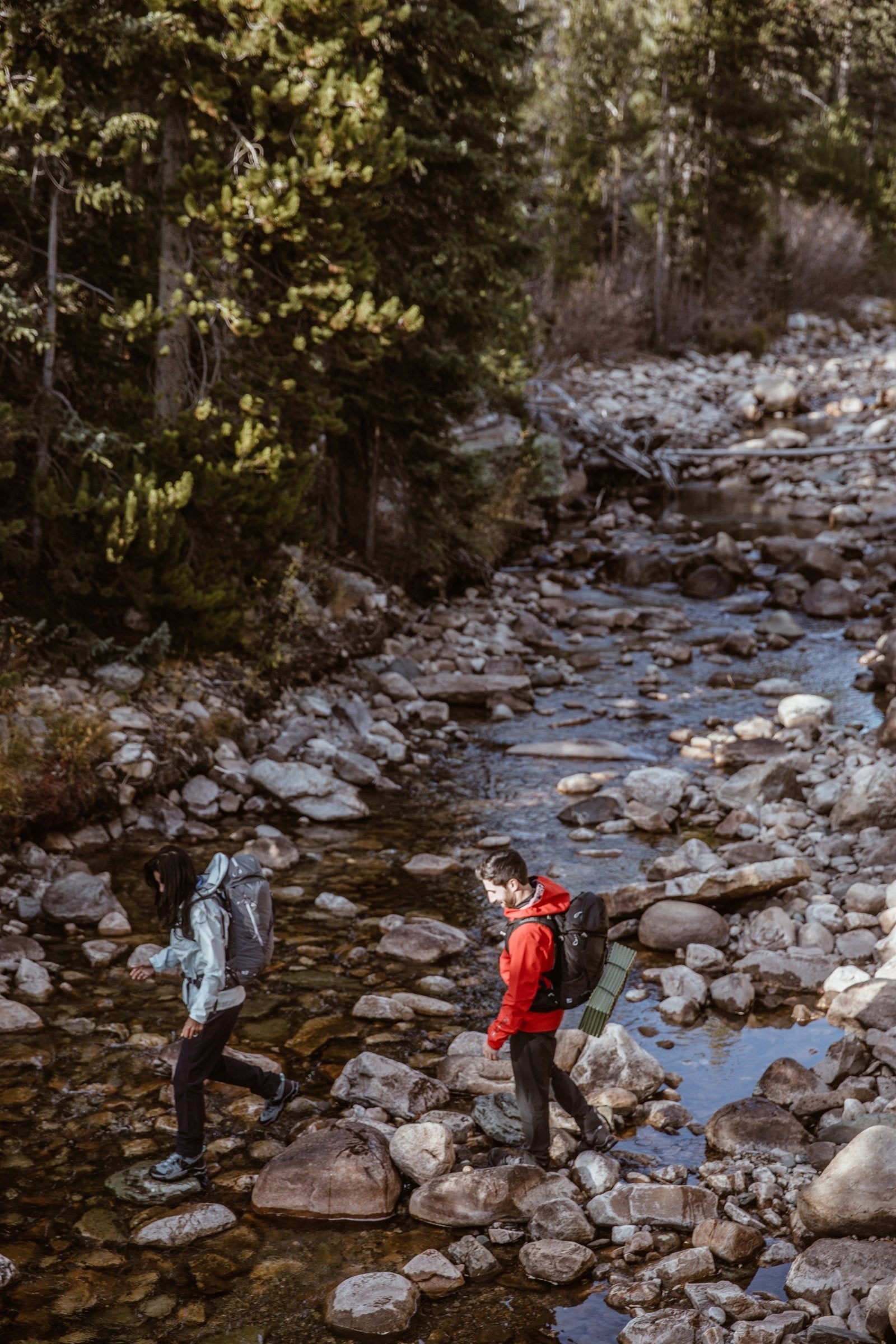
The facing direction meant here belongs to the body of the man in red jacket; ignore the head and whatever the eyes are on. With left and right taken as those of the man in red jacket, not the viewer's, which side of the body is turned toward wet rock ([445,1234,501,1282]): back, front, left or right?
left

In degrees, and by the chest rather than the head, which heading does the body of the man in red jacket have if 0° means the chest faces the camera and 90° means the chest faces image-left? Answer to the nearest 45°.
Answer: approximately 90°

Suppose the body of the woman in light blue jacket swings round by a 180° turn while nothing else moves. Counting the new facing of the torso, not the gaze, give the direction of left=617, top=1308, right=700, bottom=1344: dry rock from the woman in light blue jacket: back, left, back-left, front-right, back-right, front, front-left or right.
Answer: front-right

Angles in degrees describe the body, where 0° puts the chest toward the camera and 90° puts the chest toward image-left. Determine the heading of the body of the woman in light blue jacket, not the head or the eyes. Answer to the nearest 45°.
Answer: approximately 90°

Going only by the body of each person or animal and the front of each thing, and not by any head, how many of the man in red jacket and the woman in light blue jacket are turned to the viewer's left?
2

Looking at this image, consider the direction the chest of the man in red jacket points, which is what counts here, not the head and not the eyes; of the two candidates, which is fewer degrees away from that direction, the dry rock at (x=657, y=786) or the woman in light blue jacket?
the woman in light blue jacket

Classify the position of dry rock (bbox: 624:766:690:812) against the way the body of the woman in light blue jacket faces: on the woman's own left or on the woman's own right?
on the woman's own right

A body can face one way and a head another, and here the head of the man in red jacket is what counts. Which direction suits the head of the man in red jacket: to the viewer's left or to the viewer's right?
to the viewer's left
